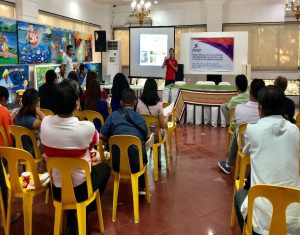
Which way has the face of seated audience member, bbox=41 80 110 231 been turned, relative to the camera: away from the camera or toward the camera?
away from the camera

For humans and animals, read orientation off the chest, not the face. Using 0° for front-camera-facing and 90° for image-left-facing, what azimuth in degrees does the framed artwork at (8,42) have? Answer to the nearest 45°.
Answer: approximately 315°

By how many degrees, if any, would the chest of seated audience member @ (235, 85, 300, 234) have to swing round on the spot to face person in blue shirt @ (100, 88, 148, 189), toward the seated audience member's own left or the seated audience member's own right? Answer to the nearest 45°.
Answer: approximately 45° to the seated audience member's own left

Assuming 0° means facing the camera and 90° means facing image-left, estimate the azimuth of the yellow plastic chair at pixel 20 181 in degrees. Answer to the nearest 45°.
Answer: approximately 225°

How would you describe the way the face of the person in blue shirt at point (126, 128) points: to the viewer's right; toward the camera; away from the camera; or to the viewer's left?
away from the camera

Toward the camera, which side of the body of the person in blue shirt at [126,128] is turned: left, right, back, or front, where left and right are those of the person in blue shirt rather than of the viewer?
back

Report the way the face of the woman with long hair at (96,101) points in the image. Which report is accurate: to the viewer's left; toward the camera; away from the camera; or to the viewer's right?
away from the camera

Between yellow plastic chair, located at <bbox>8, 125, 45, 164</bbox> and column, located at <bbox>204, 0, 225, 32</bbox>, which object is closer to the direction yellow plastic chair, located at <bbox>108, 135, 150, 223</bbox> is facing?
the column

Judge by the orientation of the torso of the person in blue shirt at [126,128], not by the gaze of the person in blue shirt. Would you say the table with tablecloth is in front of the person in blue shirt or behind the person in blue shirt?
in front

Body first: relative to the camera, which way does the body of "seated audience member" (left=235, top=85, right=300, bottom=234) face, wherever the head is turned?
away from the camera

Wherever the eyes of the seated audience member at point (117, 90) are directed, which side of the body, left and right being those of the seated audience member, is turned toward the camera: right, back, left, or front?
back

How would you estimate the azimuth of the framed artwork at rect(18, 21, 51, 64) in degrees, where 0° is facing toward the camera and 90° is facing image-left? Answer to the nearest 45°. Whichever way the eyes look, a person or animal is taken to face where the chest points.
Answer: approximately 315°

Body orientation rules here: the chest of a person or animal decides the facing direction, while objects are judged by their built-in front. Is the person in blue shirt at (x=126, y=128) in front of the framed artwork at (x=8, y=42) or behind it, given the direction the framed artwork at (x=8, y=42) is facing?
in front

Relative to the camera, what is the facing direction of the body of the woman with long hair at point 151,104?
away from the camera
